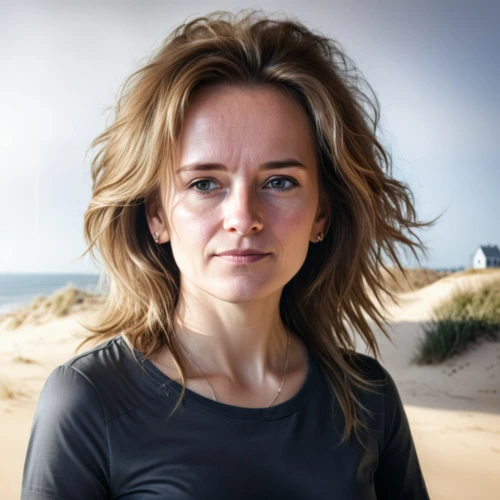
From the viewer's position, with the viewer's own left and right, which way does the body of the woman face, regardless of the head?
facing the viewer

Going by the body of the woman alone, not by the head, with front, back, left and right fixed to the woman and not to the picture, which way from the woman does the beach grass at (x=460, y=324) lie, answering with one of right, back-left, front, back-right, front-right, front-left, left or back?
back-left

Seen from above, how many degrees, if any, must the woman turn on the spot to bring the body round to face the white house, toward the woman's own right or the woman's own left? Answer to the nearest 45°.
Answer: approximately 135° to the woman's own left
